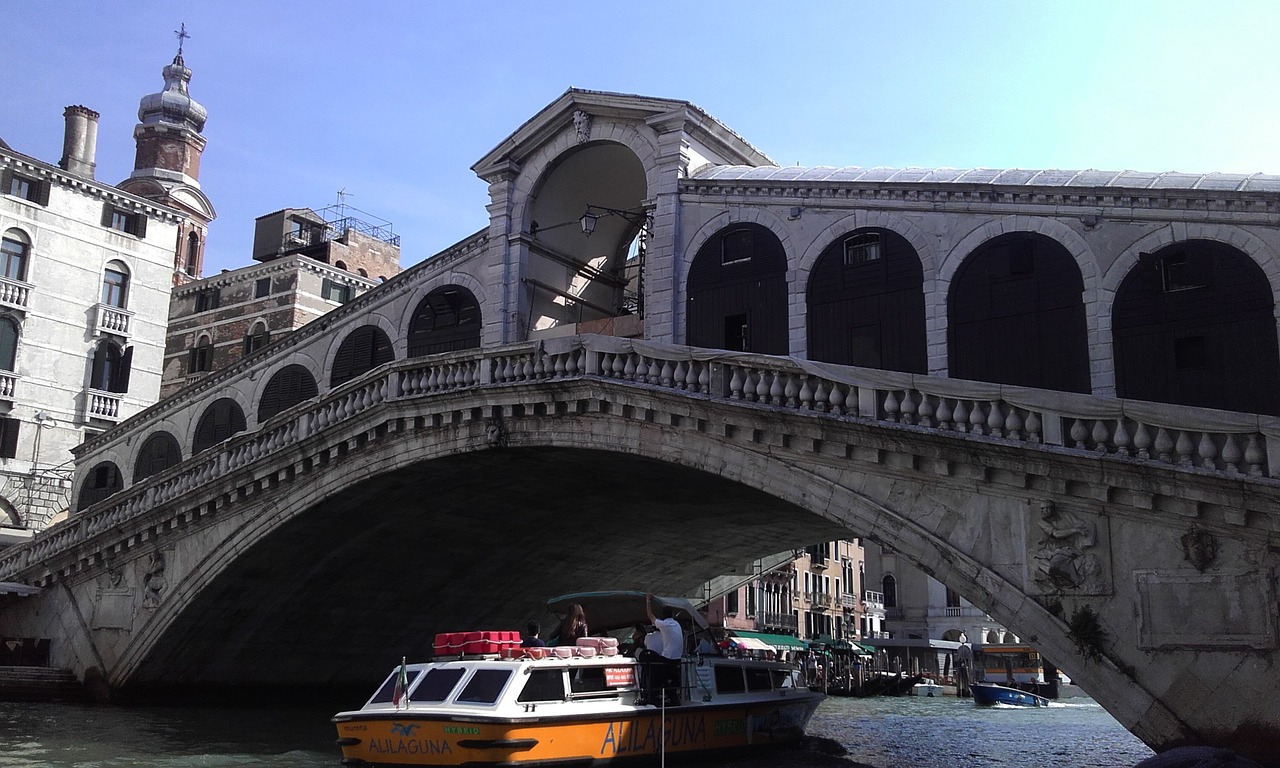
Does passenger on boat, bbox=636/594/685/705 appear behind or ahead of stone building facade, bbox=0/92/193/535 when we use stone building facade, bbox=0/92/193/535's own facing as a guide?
ahead

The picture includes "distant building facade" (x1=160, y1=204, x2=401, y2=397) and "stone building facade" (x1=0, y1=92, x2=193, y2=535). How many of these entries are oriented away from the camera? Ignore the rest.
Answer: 0

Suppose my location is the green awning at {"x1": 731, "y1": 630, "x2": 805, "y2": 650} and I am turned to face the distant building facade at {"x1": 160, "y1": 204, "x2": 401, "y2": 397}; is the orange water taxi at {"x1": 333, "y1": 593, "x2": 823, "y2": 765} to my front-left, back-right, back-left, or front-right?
front-left

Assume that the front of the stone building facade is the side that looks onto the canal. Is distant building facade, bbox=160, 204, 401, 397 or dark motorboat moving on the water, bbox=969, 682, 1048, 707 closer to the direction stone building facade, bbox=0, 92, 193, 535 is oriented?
the dark motorboat moving on the water

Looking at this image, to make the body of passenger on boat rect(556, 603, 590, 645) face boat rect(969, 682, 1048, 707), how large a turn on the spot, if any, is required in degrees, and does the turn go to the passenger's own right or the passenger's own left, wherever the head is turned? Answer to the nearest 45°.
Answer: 0° — they already face it

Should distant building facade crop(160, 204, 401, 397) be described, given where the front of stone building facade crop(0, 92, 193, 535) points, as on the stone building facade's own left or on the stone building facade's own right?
on the stone building facade's own left

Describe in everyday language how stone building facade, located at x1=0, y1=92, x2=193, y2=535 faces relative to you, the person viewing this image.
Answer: facing the viewer and to the right of the viewer

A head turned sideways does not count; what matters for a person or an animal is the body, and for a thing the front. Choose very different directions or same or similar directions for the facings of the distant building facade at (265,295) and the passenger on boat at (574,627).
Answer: very different directions

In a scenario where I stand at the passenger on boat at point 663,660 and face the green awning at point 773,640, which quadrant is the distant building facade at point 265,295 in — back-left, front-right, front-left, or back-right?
front-left

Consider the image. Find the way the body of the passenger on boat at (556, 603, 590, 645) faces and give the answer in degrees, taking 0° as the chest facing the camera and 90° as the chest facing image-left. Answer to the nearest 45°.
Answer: approximately 225°

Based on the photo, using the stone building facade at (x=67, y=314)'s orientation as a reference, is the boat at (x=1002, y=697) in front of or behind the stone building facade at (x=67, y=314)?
in front

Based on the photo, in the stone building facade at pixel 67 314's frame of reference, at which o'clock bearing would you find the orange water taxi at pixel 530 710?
The orange water taxi is roughly at 1 o'clock from the stone building facade.
